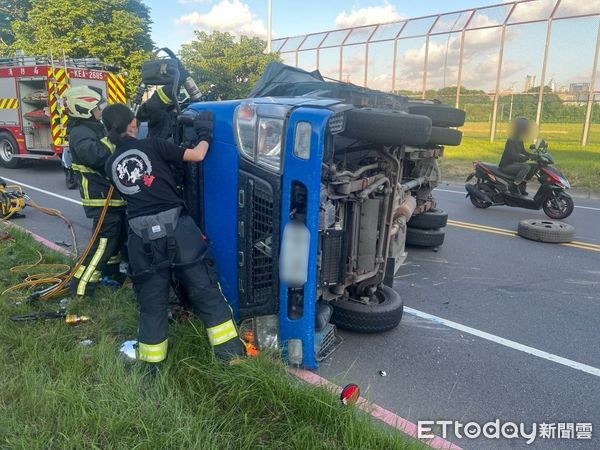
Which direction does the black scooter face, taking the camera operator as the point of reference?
facing to the right of the viewer

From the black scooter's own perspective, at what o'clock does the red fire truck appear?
The red fire truck is roughly at 6 o'clock from the black scooter.

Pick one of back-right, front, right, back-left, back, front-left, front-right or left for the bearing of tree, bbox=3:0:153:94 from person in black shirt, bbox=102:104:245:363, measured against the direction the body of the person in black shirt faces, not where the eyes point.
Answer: front-left

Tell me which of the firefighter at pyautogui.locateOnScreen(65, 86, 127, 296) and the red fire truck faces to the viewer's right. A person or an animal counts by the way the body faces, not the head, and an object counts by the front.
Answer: the firefighter

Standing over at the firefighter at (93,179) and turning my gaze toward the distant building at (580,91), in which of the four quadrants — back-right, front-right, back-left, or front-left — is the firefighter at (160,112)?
front-right

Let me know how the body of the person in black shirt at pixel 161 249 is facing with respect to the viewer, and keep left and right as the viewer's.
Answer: facing away from the viewer and to the right of the viewer

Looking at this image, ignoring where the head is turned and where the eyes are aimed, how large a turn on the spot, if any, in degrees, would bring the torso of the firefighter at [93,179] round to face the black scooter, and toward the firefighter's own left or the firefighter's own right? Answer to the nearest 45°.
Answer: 0° — they already face it

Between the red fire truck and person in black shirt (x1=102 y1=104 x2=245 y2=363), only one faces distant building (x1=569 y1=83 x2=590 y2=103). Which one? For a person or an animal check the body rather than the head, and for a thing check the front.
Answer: the person in black shirt

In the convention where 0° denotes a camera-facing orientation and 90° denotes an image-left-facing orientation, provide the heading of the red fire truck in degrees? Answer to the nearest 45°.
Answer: approximately 135°

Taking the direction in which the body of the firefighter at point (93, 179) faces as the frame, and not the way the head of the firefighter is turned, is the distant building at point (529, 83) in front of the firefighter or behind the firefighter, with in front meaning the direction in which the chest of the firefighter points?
in front

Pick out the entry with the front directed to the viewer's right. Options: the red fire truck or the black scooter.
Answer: the black scooter

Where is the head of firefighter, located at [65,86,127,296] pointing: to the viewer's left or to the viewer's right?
to the viewer's right

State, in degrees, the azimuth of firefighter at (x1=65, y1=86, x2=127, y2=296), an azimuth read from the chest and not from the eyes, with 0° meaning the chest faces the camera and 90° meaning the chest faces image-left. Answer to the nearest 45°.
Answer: approximately 270°

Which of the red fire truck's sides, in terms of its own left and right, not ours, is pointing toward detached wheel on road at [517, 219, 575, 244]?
back

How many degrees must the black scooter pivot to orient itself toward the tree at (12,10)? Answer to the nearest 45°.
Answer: approximately 180°

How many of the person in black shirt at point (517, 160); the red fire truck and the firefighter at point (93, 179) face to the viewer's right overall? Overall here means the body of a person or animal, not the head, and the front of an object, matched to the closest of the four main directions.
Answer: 2

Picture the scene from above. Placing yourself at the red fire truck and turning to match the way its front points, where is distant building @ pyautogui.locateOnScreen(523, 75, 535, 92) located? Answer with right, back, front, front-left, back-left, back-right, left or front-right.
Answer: back-right

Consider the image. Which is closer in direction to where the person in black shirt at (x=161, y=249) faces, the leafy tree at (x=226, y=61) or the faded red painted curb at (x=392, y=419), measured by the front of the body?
the leafy tree
